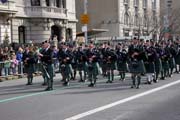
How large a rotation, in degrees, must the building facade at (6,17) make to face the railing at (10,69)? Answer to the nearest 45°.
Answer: approximately 45° to its right

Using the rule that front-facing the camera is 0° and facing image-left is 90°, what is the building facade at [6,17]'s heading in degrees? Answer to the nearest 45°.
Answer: approximately 315°
